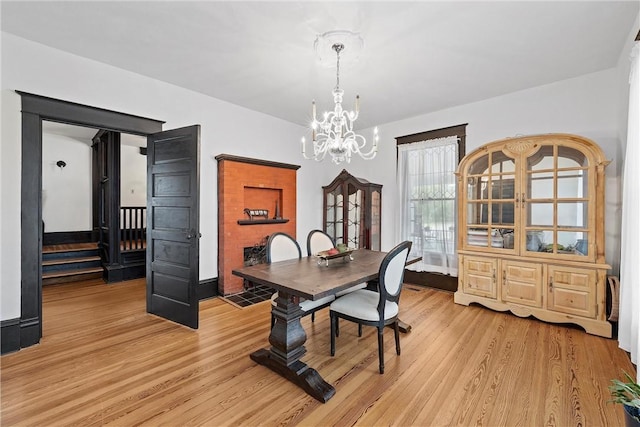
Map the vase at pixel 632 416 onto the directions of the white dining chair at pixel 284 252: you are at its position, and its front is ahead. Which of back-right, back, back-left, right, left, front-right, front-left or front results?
front

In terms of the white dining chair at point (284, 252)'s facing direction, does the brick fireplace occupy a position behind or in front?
behind

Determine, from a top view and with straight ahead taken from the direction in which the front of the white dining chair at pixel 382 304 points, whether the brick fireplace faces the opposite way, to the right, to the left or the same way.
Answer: the opposite way

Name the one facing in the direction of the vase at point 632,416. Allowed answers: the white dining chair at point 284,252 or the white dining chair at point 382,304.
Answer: the white dining chair at point 284,252

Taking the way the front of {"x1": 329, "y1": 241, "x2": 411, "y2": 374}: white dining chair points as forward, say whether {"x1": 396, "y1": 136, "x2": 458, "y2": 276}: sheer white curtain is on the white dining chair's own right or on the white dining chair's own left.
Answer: on the white dining chair's own right

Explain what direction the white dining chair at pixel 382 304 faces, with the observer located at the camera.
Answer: facing away from the viewer and to the left of the viewer

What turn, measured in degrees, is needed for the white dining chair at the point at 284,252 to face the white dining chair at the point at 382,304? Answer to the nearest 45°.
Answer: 0° — it already faces it

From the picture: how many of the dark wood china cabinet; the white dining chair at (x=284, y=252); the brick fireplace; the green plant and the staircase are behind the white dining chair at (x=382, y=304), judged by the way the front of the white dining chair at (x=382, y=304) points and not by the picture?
1

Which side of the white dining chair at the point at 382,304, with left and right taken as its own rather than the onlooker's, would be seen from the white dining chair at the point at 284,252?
front

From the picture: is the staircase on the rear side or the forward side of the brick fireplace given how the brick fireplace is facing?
on the rear side

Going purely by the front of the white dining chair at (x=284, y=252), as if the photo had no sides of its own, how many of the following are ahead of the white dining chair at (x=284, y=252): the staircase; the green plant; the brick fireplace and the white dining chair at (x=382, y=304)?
2

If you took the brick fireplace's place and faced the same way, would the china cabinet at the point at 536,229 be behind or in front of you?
in front

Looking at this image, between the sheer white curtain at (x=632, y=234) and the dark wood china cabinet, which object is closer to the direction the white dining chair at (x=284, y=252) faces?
the sheer white curtain

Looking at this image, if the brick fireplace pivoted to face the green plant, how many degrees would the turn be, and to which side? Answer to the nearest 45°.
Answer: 0° — it already faces it

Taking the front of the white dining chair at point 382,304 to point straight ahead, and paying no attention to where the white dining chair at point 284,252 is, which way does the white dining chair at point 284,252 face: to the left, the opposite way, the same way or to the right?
the opposite way

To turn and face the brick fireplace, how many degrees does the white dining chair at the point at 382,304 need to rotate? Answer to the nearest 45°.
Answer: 0° — it already faces it

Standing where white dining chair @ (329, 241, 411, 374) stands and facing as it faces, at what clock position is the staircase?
The staircase is roughly at 11 o'clock from the white dining chair.

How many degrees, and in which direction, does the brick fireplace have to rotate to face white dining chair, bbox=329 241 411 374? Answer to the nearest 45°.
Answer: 0° — it already faces it

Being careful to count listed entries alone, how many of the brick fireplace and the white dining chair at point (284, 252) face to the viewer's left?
0

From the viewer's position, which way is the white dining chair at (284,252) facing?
facing the viewer and to the right of the viewer
